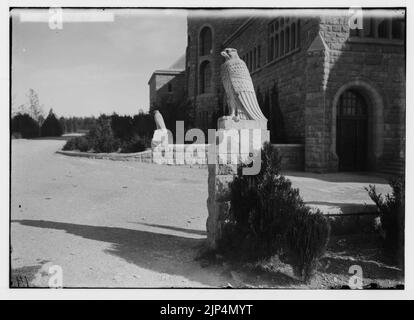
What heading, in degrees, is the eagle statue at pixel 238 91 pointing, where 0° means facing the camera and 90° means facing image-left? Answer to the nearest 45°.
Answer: approximately 90°

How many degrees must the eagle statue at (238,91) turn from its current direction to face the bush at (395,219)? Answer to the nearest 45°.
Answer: approximately 180°

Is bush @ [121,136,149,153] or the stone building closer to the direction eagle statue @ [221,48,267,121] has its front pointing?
the bush

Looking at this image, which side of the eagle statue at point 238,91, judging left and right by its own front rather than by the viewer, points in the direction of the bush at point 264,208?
left

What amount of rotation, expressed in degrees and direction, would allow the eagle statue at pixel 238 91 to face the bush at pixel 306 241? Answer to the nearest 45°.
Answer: approximately 135° to its left

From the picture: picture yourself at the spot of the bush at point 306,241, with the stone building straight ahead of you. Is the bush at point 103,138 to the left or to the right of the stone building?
left

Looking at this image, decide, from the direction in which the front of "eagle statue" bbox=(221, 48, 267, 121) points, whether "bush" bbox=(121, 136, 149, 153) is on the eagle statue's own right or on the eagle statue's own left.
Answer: on the eagle statue's own right
